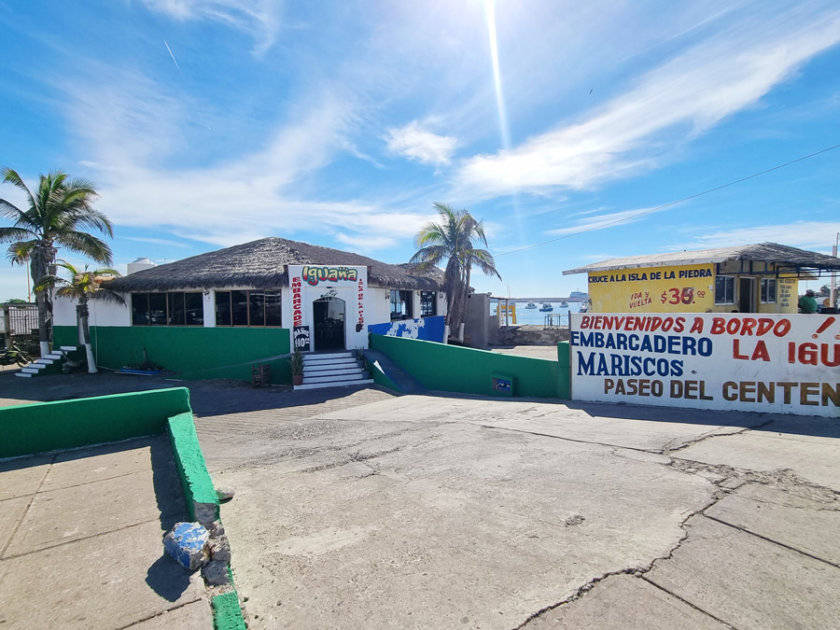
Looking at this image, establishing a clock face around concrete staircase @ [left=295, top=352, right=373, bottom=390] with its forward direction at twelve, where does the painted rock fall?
The painted rock is roughly at 12 o'clock from the concrete staircase.

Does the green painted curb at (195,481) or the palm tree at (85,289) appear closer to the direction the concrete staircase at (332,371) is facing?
the green painted curb

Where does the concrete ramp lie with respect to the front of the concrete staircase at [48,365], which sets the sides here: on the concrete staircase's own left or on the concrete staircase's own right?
on the concrete staircase's own left

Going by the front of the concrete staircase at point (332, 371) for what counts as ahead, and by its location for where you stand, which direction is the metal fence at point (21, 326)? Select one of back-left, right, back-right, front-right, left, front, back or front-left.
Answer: back-right

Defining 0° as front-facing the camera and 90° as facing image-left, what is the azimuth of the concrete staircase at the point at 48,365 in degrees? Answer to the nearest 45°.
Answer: approximately 45°

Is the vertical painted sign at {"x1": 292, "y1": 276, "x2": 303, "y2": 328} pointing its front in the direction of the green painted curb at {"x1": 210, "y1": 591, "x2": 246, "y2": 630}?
yes

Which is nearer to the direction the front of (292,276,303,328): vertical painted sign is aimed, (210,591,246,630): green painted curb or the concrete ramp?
the green painted curb

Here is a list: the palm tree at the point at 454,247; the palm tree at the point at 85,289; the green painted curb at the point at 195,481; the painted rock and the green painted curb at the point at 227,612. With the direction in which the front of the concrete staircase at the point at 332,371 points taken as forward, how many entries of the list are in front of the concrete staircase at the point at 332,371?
3

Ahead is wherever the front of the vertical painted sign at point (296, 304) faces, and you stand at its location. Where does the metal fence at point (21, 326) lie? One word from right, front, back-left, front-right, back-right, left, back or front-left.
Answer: back-right

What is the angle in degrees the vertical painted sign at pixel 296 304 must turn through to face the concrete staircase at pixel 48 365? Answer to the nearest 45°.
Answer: approximately 135° to its right

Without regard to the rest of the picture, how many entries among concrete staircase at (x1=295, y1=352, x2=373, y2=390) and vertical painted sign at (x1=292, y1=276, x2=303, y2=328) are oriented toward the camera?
2
